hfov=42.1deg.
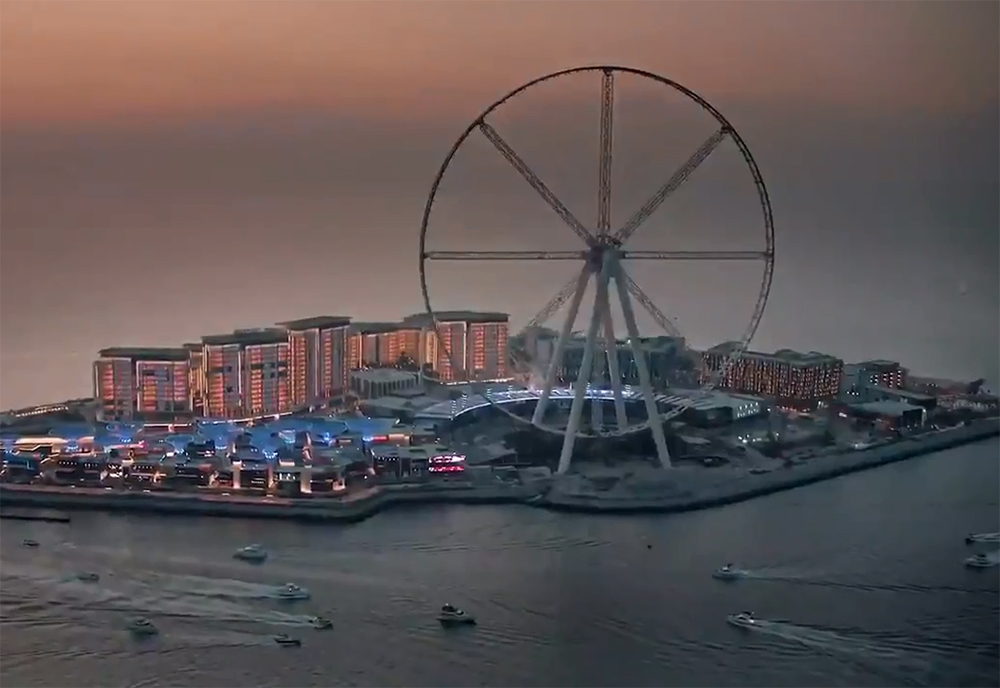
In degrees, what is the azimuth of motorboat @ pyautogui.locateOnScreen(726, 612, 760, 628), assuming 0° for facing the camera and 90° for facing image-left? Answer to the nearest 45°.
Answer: approximately 90°

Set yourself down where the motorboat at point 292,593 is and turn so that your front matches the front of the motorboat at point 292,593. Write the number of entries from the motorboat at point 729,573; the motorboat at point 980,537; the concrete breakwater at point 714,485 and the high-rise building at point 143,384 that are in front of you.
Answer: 3

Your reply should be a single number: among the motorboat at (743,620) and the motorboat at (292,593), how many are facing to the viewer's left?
1

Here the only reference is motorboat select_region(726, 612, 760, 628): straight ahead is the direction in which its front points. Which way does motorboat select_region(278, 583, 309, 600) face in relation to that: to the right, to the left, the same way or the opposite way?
the opposite way

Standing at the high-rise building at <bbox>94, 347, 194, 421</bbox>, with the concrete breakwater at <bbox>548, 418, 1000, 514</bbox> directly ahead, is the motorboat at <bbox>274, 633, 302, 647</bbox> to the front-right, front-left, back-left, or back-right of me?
front-right

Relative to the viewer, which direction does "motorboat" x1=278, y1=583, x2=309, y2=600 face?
to the viewer's right

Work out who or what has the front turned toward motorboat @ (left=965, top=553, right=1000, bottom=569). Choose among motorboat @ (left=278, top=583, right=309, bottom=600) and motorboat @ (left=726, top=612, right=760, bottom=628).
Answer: motorboat @ (left=278, top=583, right=309, bottom=600)

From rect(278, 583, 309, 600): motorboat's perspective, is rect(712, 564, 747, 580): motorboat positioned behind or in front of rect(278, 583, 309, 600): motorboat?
in front

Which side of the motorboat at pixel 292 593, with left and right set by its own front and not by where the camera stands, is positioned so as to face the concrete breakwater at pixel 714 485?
front

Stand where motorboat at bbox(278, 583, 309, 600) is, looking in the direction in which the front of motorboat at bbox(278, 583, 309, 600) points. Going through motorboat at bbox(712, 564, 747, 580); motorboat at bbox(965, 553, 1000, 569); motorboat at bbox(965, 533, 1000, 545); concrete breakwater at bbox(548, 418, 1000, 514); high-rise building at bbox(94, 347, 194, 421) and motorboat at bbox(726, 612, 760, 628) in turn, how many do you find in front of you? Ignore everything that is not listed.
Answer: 5

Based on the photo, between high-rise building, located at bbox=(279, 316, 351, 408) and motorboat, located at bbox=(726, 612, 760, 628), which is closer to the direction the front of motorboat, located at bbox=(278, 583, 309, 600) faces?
the motorboat

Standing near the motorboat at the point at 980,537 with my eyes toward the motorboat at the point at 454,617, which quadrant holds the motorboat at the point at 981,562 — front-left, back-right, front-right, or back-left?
front-left

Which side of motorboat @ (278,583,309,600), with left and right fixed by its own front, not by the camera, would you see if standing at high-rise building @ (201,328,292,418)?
left

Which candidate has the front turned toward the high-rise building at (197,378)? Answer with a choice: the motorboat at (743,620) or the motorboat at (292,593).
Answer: the motorboat at (743,620)

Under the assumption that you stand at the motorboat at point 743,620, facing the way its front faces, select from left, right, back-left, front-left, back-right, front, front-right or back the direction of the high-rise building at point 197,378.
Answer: front

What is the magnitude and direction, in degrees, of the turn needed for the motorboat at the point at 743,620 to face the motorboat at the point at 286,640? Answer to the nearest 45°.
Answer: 0° — it already faces it

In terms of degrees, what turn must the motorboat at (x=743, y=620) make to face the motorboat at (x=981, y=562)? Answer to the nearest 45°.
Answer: approximately 135° to its right
